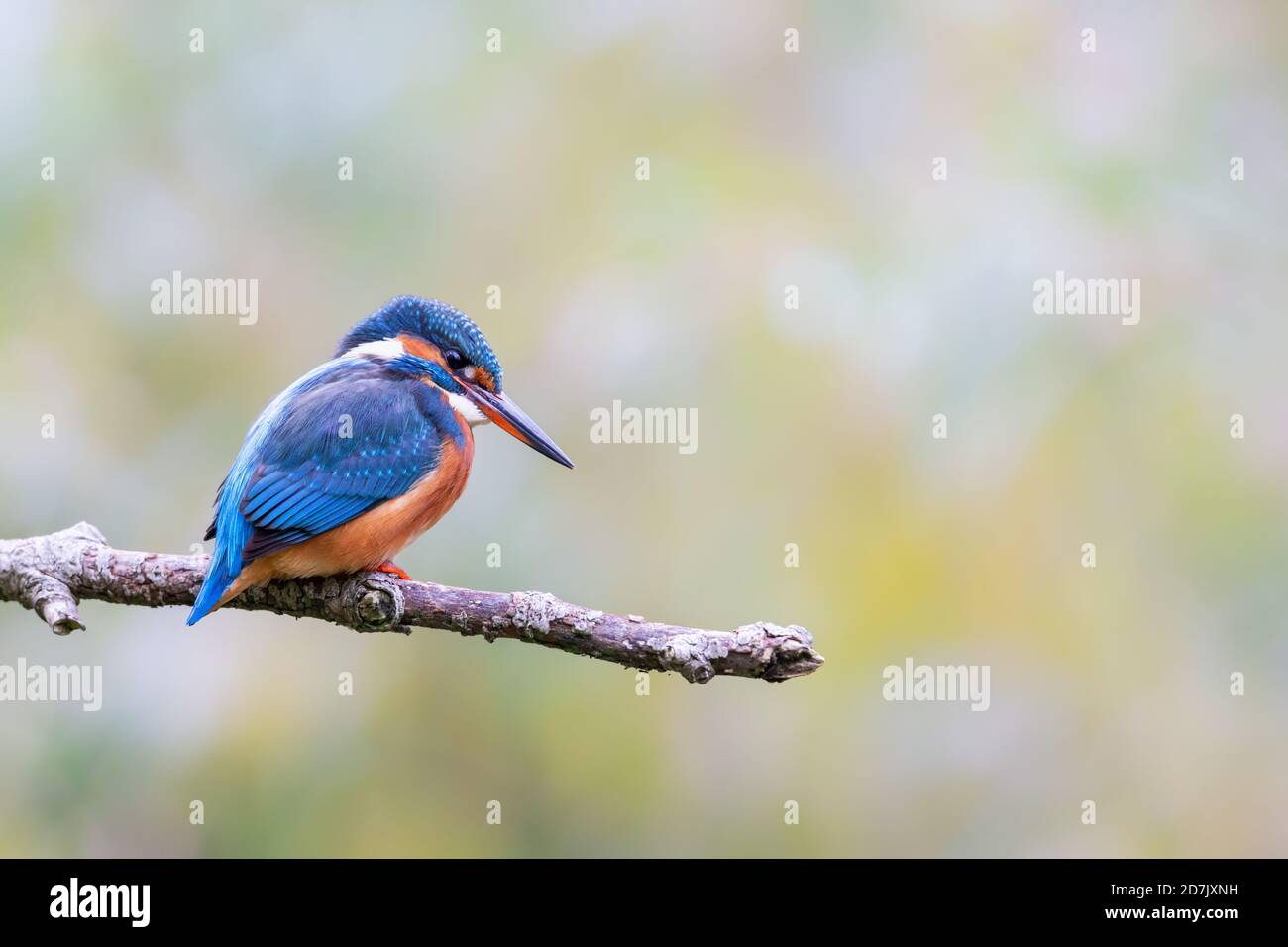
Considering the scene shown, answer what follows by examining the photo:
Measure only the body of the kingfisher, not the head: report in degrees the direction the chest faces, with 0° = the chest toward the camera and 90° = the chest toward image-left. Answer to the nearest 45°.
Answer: approximately 270°
